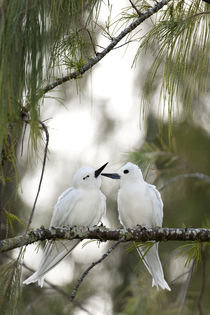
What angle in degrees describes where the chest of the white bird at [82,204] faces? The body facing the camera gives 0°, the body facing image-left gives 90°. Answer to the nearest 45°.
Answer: approximately 315°
